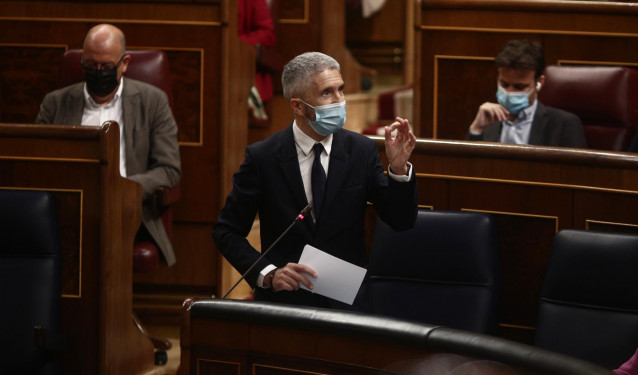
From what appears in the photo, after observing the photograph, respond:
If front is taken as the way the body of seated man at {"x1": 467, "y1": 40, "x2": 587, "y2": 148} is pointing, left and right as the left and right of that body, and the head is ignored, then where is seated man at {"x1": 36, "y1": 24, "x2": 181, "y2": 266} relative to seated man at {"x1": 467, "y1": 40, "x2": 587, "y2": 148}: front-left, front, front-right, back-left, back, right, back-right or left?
front-right

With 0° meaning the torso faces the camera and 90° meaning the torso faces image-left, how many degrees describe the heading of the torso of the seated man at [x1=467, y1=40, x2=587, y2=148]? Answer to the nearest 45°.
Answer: approximately 45°

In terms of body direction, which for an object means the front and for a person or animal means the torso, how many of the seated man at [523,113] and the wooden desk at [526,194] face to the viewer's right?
0

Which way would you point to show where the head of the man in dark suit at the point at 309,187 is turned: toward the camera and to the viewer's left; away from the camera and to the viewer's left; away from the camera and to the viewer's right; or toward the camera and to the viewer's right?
toward the camera and to the viewer's right
